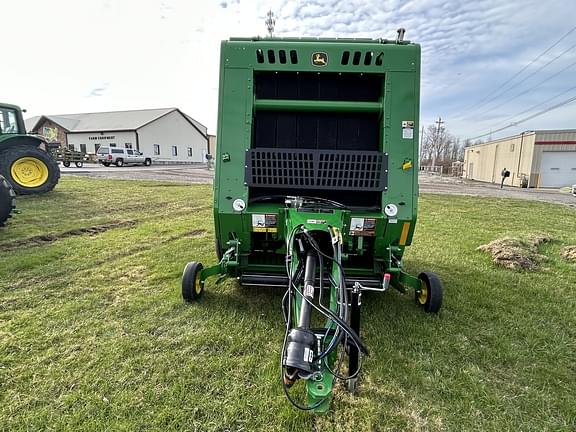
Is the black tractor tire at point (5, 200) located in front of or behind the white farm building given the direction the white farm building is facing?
in front

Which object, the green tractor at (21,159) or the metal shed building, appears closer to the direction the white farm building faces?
the green tractor

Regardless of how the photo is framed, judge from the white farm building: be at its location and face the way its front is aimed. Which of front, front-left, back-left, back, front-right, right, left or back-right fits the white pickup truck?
front-left

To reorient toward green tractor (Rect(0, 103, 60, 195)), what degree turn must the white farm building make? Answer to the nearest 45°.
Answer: approximately 45° to its left

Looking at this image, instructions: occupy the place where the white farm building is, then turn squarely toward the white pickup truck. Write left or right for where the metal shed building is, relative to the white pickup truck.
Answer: left

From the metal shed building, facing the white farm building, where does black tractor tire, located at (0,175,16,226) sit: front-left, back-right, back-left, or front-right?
front-left

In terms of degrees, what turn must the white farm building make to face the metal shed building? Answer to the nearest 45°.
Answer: approximately 90° to its left

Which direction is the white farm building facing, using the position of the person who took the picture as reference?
facing the viewer and to the left of the viewer

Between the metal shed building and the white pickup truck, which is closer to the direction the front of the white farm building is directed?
the white pickup truck
